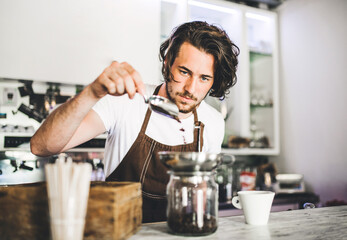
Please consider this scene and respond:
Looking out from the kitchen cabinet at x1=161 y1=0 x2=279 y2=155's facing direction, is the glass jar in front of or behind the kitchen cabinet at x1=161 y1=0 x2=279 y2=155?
in front

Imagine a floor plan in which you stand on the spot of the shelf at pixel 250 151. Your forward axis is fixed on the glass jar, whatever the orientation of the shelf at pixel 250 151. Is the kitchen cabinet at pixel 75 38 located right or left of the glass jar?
right

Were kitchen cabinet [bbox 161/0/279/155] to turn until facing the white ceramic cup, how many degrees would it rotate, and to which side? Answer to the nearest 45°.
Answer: approximately 45° to its left

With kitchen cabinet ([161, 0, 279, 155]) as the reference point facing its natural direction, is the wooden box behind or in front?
in front

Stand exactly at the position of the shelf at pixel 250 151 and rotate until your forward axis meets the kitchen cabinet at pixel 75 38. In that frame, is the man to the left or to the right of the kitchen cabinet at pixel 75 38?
left

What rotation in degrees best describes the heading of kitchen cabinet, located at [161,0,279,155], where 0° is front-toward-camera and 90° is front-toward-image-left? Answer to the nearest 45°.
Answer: approximately 45°
